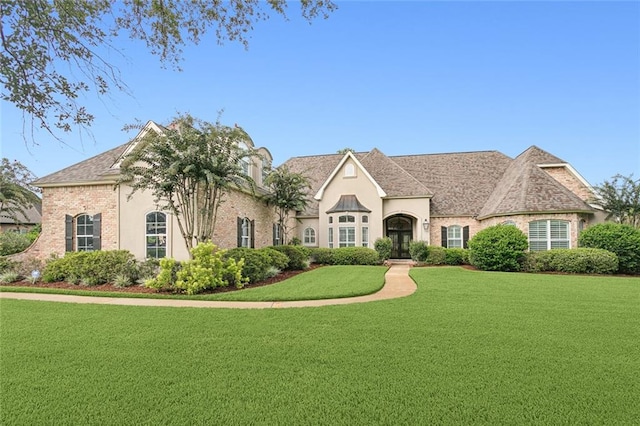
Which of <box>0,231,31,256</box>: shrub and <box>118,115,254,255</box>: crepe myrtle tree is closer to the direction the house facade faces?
the crepe myrtle tree

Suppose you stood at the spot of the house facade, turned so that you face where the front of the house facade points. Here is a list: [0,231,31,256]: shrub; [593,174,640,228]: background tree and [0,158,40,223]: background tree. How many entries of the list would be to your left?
1

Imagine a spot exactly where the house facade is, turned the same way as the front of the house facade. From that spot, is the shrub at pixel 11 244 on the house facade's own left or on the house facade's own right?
on the house facade's own right

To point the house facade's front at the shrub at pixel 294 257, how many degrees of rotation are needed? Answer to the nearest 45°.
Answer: approximately 45° to its right

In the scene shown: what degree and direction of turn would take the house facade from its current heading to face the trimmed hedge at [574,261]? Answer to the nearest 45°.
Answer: approximately 45° to its left

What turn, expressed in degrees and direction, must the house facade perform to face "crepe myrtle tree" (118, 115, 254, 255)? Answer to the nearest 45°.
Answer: approximately 45° to its right

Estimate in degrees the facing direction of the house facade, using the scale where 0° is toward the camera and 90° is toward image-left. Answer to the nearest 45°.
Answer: approximately 0°

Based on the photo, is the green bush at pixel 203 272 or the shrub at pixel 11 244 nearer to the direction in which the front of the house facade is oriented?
the green bush

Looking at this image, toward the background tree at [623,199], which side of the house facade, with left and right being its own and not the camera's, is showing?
left

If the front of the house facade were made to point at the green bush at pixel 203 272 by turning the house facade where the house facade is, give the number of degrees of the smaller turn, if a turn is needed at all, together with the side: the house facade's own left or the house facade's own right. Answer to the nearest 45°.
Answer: approximately 45° to the house facade's own right
